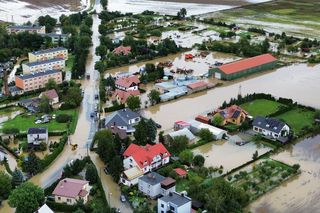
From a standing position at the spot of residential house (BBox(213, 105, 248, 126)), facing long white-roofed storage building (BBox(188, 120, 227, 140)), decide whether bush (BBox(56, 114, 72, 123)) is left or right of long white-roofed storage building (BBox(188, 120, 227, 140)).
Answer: right

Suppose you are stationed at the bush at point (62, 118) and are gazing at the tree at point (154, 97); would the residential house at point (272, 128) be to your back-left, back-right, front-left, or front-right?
front-right

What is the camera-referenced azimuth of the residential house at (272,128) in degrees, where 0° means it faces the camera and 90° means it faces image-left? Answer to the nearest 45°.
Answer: approximately 45°

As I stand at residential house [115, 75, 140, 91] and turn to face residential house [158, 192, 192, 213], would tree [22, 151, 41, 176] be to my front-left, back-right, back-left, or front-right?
front-right

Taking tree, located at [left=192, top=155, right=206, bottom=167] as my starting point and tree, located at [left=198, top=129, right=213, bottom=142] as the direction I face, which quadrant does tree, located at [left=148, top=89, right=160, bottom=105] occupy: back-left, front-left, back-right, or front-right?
front-left

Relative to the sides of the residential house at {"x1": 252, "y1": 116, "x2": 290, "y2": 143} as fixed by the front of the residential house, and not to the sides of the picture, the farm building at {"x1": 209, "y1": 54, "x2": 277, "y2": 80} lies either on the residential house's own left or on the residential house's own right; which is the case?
on the residential house's own right

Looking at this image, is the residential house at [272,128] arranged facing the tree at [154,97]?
no

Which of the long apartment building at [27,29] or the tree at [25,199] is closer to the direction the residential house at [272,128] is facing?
the tree

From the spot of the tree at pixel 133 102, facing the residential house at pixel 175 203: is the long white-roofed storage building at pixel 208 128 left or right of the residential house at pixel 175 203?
left

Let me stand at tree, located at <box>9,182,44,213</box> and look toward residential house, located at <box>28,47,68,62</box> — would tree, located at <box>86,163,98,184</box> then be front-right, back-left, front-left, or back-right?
front-right

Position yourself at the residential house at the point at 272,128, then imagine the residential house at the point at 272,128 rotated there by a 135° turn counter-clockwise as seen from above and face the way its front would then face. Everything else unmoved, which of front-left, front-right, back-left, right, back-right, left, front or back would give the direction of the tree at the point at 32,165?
back-right

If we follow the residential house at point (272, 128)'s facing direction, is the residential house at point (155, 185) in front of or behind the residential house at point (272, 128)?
in front

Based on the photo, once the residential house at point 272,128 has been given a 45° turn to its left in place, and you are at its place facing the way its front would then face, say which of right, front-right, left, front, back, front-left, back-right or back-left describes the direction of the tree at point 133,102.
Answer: right

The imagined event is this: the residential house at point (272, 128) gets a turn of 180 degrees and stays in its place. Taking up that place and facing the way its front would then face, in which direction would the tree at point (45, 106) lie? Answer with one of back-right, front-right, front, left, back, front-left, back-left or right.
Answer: back-left

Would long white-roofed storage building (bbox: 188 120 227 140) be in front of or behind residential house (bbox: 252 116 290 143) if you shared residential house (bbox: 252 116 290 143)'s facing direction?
in front

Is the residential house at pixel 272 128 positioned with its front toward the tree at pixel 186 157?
yes
